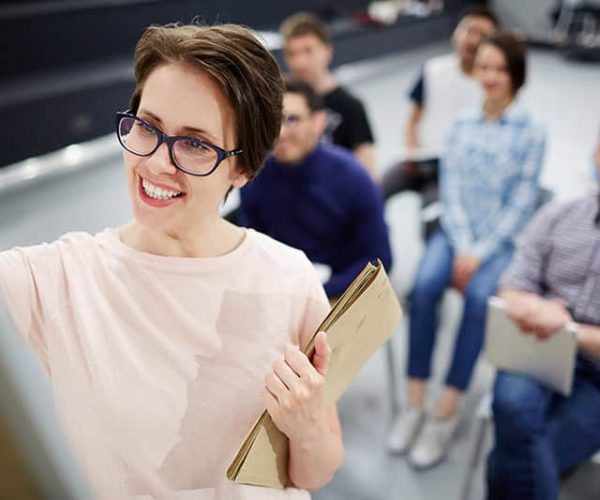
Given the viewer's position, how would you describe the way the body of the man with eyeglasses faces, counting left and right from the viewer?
facing the viewer and to the left of the viewer

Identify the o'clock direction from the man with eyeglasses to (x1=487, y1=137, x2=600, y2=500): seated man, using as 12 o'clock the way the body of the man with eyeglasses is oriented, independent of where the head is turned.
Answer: The seated man is roughly at 9 o'clock from the man with eyeglasses.

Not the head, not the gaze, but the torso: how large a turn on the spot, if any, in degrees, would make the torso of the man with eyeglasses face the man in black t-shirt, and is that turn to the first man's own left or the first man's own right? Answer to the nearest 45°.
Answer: approximately 135° to the first man's own right

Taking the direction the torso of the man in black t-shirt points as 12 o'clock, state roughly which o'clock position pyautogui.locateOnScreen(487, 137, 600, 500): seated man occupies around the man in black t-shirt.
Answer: The seated man is roughly at 10 o'clock from the man in black t-shirt.

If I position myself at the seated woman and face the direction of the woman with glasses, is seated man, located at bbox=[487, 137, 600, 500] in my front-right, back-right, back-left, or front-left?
front-left

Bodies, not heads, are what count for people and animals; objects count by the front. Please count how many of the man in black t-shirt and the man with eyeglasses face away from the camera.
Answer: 0

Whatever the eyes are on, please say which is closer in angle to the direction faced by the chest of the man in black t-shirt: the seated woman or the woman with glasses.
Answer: the woman with glasses

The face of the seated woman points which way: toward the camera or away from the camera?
toward the camera

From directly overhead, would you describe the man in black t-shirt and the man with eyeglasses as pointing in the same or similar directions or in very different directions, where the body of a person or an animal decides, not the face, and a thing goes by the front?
same or similar directions

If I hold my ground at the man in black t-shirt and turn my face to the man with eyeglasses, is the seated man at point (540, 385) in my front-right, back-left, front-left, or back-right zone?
front-left

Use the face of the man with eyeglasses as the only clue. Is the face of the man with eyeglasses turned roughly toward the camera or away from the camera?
toward the camera

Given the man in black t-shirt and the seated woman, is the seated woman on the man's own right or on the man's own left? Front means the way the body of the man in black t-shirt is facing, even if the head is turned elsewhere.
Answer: on the man's own left

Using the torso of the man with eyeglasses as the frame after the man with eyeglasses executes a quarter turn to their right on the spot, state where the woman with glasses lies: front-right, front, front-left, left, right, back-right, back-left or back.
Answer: back-left

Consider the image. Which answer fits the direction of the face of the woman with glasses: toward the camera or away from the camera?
toward the camera

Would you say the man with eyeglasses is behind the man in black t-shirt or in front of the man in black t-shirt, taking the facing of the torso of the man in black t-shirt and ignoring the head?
in front

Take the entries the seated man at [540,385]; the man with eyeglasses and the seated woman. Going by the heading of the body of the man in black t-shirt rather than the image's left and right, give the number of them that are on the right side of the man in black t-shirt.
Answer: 0
